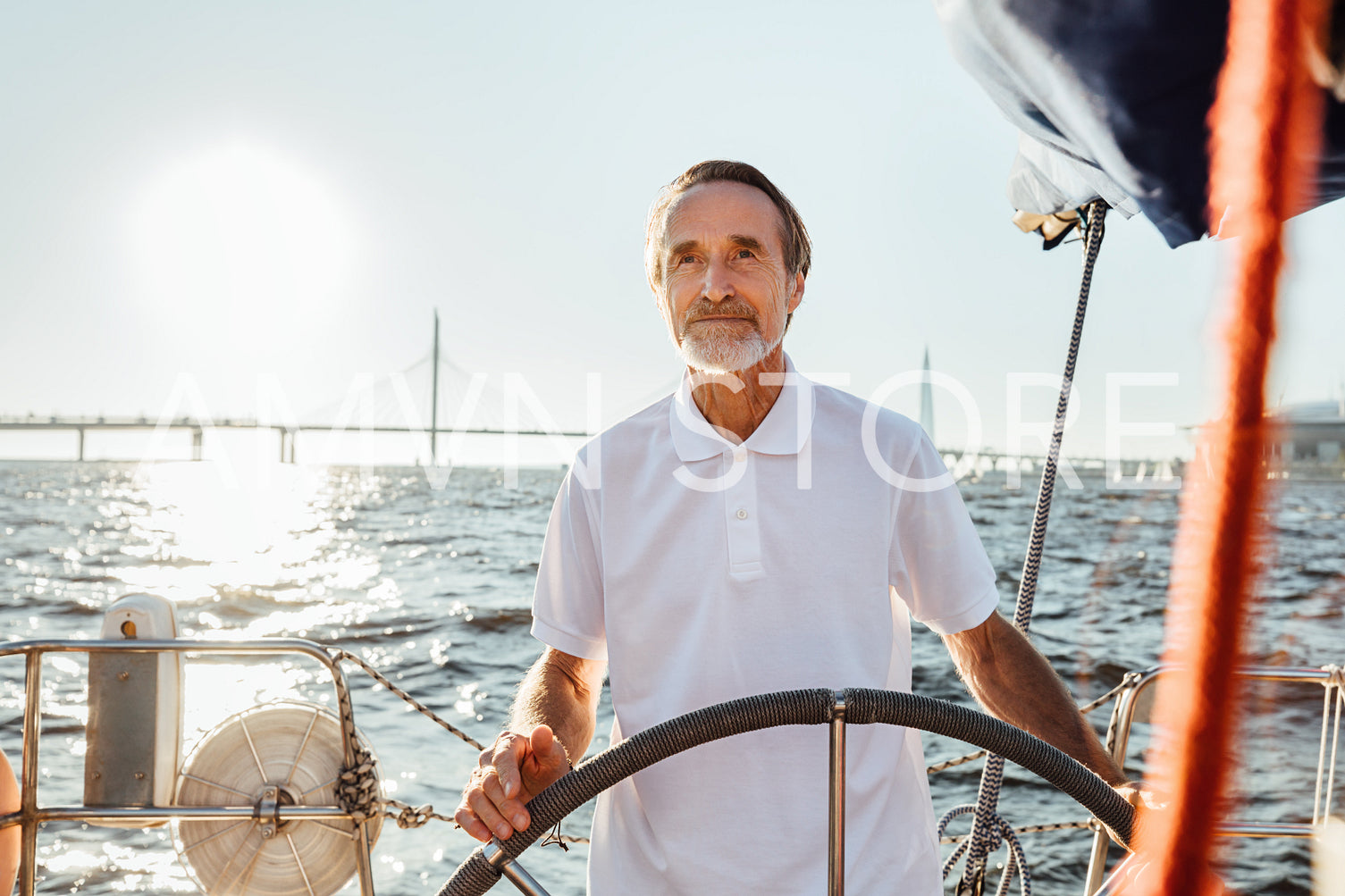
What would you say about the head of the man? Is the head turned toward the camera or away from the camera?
toward the camera

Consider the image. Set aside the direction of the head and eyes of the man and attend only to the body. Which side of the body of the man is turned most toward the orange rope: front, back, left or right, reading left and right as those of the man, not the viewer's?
front

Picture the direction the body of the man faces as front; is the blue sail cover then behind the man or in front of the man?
in front

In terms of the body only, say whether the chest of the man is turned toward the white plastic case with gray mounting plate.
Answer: no

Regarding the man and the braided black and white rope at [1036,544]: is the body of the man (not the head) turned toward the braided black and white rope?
no

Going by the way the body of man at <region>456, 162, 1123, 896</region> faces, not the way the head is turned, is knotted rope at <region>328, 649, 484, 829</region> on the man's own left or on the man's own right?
on the man's own right

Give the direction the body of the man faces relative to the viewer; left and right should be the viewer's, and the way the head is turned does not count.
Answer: facing the viewer

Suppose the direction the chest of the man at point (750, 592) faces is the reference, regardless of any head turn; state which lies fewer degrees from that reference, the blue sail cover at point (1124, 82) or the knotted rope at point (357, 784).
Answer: the blue sail cover

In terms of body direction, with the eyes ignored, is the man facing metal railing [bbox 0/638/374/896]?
no
